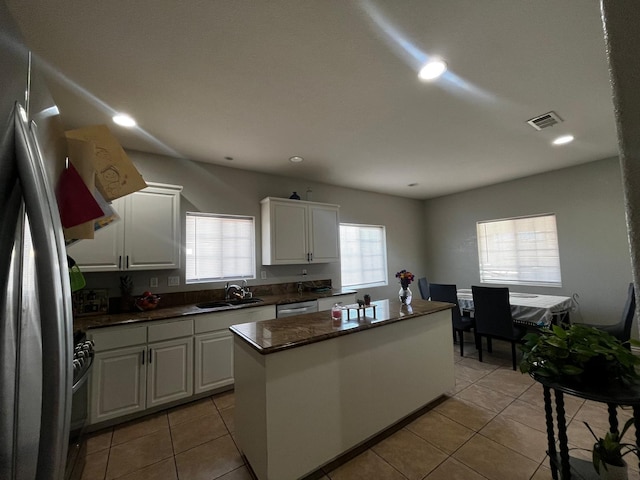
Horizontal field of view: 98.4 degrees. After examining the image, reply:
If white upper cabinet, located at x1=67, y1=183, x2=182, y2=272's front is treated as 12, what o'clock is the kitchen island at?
The kitchen island is roughly at 11 o'clock from the white upper cabinet.

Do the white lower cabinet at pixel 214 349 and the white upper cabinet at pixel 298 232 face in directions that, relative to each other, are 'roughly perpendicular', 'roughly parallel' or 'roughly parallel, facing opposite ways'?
roughly parallel

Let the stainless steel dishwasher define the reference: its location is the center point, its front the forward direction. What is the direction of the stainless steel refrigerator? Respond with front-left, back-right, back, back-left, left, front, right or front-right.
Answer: front-right

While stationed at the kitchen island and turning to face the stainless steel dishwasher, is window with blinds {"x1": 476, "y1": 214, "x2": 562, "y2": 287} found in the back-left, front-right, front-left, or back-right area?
front-right

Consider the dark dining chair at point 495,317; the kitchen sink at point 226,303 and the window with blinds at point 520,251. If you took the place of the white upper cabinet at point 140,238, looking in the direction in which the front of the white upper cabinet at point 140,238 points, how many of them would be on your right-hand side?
0

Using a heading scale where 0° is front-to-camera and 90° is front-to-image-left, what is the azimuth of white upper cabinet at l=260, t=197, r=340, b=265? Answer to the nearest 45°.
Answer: approximately 315°

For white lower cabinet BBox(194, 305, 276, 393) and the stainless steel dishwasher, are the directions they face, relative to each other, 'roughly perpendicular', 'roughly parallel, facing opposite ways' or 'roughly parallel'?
roughly parallel

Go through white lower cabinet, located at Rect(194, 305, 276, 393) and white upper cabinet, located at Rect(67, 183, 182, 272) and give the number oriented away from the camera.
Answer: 0

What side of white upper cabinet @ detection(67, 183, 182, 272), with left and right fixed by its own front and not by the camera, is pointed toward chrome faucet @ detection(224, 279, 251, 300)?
left

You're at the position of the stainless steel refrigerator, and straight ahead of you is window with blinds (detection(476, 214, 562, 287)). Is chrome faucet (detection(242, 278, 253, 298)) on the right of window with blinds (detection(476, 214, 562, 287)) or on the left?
left

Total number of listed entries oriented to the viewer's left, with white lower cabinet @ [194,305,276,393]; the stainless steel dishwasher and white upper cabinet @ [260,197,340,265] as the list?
0

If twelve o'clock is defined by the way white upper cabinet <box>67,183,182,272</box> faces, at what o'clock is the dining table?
The dining table is roughly at 10 o'clock from the white upper cabinet.

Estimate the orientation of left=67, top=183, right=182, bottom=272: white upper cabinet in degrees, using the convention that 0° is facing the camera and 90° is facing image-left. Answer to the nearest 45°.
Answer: approximately 0°

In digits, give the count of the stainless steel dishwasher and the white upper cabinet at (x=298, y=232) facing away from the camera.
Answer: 0

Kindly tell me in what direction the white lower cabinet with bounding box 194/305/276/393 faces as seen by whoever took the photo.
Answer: facing the viewer and to the right of the viewer

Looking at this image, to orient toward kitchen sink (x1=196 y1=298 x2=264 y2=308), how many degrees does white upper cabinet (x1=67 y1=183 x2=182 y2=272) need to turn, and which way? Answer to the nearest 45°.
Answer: approximately 90° to its left

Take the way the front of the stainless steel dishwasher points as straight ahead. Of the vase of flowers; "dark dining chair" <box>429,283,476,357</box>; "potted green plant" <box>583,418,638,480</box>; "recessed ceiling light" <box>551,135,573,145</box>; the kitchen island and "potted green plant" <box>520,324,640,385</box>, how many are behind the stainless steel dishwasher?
0

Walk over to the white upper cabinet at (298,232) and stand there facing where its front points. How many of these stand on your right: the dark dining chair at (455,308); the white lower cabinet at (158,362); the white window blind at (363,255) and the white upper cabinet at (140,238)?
2

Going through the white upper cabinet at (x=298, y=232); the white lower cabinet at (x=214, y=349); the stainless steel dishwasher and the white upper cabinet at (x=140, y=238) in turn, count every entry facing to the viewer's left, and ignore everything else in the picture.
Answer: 0

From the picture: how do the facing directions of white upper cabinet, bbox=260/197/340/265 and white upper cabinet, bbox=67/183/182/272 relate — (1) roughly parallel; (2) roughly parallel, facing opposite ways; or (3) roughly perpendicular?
roughly parallel

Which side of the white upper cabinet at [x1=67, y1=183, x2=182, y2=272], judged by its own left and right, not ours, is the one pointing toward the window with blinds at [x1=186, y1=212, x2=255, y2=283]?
left
